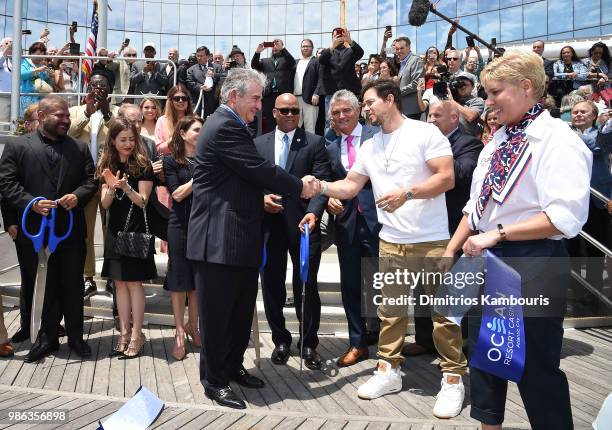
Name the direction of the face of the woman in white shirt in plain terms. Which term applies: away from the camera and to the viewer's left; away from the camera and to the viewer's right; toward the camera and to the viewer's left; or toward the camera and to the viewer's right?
toward the camera and to the viewer's left

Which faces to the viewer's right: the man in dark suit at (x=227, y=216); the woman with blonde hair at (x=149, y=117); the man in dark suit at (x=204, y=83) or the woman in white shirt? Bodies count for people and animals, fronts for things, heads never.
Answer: the man in dark suit at (x=227, y=216)

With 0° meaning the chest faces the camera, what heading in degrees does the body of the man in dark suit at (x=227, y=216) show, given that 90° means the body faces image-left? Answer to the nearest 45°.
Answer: approximately 270°

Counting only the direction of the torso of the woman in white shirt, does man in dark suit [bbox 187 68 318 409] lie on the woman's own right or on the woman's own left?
on the woman's own right

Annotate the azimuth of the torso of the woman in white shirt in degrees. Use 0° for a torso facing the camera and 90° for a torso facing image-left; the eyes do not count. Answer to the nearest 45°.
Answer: approximately 45°

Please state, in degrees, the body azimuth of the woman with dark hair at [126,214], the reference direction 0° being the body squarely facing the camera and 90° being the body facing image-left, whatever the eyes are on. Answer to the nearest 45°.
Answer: approximately 0°

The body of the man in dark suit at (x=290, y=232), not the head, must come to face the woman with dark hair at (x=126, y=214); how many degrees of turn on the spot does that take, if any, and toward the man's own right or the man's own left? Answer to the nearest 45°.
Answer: approximately 90° to the man's own right

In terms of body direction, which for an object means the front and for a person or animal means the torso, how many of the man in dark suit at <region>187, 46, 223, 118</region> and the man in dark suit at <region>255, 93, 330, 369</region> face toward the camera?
2

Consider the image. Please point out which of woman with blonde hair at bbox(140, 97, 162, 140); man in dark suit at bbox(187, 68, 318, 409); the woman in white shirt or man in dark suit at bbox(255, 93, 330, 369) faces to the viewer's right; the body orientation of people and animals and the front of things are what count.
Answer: man in dark suit at bbox(187, 68, 318, 409)

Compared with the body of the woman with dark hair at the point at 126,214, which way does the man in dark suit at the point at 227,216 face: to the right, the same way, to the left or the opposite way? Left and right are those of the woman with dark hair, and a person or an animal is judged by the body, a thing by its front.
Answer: to the left
